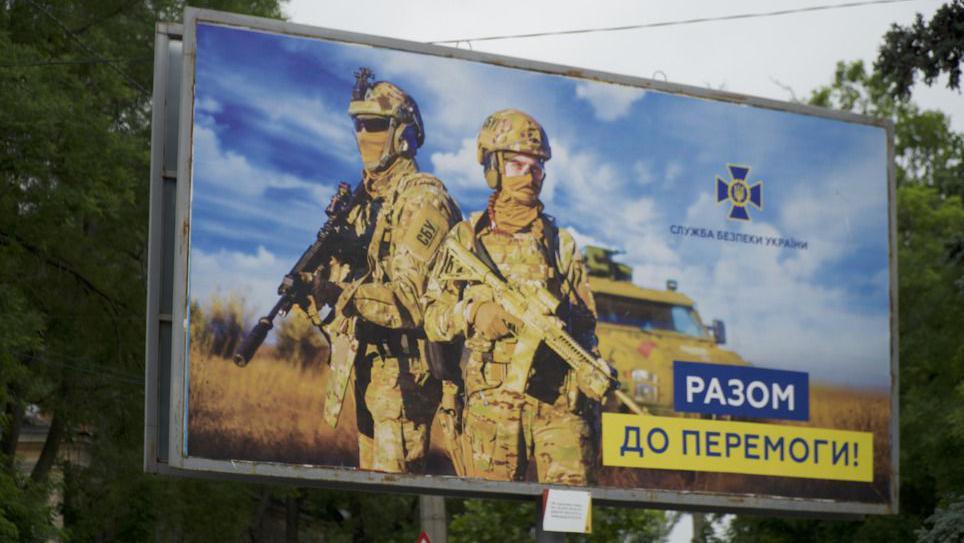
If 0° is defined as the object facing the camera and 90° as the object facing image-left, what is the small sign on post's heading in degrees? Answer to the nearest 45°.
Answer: approximately 0°

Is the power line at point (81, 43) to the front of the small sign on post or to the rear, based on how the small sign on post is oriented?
to the rear

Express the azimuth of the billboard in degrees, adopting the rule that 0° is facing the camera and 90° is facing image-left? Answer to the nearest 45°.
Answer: approximately 315°

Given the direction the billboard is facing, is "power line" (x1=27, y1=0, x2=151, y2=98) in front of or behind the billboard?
behind

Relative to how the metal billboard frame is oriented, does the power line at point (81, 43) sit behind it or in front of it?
behind
